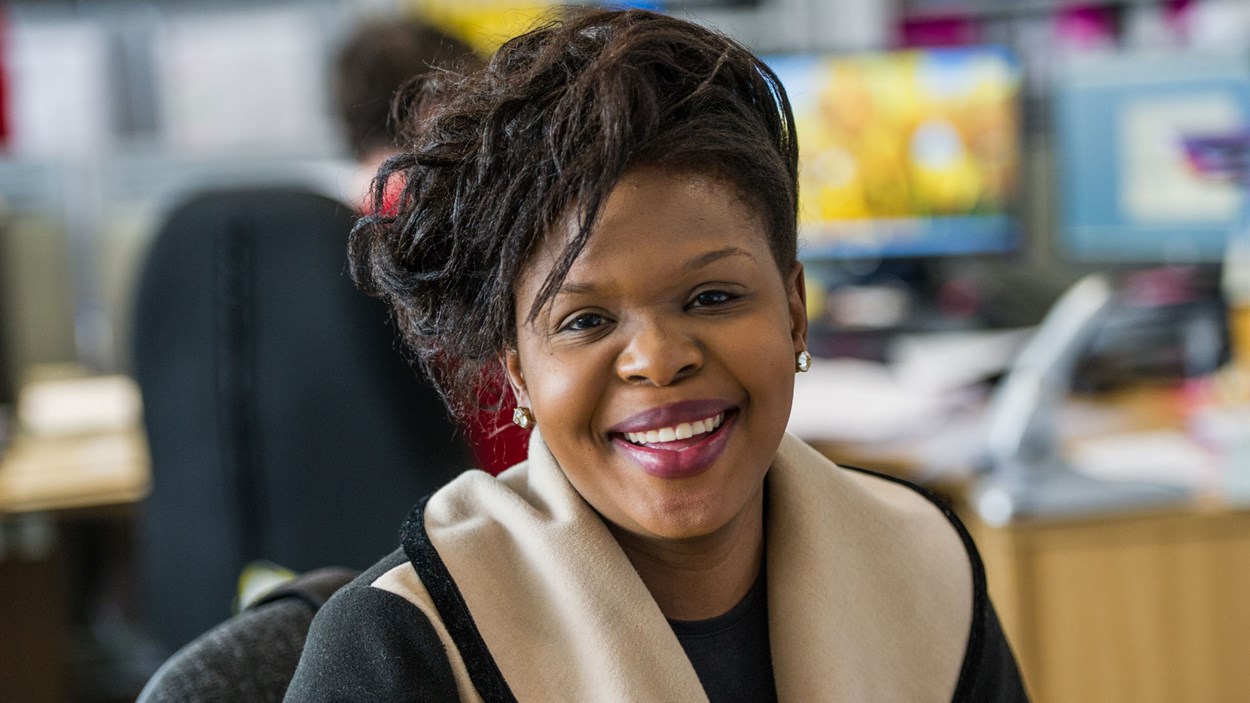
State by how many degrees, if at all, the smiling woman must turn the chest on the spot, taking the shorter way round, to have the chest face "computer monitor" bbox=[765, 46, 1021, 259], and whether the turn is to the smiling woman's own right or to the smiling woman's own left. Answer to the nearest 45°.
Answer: approximately 180°

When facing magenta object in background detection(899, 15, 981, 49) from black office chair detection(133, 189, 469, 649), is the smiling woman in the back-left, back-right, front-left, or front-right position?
back-right

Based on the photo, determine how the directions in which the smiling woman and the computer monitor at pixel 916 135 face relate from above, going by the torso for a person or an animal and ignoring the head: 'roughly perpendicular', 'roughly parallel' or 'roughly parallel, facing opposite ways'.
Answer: roughly parallel

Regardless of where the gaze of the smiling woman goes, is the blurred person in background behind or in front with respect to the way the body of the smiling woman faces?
behind

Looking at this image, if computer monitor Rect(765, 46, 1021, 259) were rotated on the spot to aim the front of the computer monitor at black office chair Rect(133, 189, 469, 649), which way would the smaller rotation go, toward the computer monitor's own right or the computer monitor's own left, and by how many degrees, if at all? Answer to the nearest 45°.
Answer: approximately 45° to the computer monitor's own right

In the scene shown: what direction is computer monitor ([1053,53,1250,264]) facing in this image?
toward the camera

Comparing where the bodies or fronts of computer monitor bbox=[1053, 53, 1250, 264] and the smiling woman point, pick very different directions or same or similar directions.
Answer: same or similar directions

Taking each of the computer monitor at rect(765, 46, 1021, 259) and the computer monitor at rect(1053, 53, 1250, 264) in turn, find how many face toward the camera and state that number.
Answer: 2

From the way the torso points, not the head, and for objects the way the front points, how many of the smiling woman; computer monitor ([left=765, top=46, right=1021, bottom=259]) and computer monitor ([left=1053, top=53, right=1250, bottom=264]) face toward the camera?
3

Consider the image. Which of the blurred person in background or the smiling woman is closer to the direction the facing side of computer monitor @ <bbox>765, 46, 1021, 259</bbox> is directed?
the smiling woman

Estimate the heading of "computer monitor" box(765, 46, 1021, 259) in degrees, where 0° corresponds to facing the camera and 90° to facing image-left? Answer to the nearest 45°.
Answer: approximately 0°

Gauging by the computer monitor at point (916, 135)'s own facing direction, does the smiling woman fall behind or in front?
in front

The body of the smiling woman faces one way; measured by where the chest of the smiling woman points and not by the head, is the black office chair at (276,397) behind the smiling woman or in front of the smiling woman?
behind

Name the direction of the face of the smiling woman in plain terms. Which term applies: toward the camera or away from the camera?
toward the camera

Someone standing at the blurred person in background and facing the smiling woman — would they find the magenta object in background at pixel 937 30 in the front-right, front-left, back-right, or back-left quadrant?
back-left
